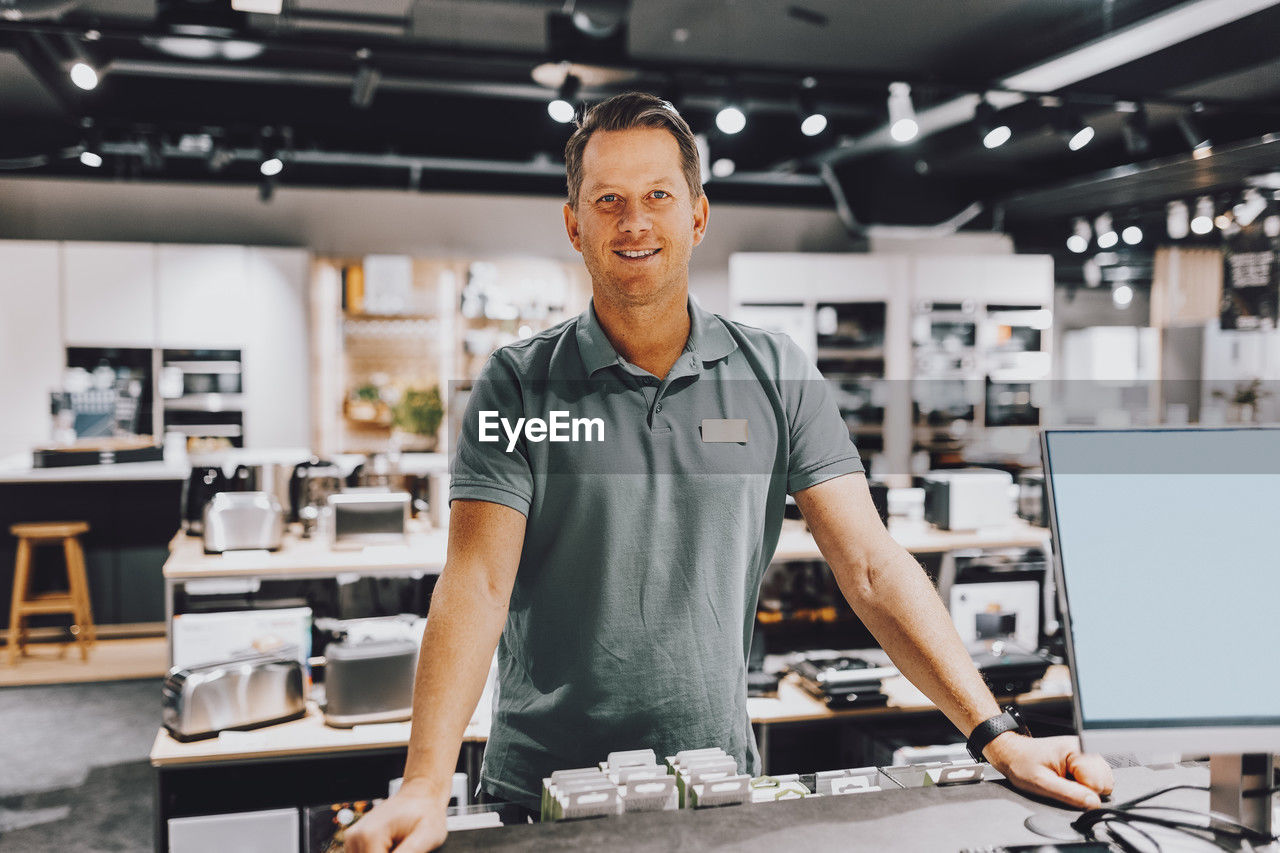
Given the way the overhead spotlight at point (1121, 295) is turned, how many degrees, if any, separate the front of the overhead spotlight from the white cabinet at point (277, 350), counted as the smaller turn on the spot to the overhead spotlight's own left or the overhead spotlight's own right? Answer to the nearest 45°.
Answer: approximately 45° to the overhead spotlight's own right

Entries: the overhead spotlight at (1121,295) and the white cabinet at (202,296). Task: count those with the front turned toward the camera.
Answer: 2

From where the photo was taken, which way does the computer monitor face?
toward the camera

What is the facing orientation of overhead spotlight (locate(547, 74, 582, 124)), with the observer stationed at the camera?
facing the viewer and to the left of the viewer

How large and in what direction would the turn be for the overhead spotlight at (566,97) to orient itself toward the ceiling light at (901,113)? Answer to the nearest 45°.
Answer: approximately 135° to its left

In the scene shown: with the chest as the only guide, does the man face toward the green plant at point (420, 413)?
no

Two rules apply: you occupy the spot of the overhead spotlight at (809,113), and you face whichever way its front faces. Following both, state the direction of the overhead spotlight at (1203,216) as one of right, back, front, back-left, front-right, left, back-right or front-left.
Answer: left

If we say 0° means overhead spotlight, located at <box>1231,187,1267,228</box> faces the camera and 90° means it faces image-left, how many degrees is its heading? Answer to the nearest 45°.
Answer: approximately 45°

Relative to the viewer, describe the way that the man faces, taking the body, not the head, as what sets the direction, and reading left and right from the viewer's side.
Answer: facing the viewer

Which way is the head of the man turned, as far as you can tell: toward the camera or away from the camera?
toward the camera

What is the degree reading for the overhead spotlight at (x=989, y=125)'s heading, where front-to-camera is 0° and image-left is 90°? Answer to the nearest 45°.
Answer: approximately 315°

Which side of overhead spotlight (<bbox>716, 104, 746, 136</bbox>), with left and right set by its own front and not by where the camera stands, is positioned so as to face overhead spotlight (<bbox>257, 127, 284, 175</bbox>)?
right

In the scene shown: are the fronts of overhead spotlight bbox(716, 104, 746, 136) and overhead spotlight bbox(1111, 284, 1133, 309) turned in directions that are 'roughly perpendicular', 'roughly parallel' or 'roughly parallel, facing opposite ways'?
roughly parallel

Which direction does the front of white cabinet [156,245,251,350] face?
toward the camera

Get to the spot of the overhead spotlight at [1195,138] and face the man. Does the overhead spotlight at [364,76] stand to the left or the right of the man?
right
